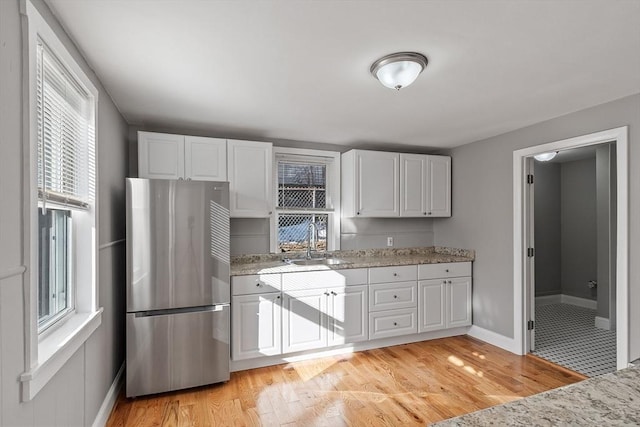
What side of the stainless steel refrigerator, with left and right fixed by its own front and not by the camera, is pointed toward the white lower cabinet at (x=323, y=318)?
left

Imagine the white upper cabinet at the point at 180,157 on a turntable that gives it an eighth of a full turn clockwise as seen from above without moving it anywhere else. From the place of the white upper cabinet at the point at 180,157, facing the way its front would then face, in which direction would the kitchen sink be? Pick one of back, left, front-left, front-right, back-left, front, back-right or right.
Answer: back-left

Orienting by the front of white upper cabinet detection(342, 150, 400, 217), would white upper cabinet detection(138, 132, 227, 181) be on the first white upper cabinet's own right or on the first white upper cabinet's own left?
on the first white upper cabinet's own right

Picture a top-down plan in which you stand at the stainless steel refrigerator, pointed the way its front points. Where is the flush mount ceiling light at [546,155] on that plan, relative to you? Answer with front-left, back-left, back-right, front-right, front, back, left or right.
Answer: left

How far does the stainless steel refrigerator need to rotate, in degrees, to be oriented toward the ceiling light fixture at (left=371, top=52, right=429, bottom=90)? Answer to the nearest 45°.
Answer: approximately 45° to its left

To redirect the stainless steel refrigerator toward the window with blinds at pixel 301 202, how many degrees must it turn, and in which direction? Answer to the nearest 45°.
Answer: approximately 135° to its left

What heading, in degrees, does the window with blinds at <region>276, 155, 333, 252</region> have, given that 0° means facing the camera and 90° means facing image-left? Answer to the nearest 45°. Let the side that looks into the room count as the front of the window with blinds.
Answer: approximately 0°

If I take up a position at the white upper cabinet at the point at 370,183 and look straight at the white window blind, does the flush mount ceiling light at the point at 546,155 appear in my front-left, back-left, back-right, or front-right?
back-left

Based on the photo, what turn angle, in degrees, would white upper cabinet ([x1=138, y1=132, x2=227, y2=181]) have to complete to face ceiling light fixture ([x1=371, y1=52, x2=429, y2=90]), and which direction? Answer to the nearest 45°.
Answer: approximately 45° to its left
